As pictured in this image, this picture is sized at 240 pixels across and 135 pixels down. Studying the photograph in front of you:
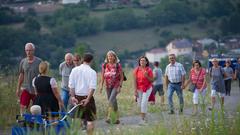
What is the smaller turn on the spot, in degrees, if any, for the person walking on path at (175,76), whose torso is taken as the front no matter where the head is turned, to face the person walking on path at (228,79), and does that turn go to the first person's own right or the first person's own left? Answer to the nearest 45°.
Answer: approximately 135° to the first person's own left

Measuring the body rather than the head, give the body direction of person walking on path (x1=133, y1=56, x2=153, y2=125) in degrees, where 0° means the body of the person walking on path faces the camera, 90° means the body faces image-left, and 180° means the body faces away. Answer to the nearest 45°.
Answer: approximately 0°

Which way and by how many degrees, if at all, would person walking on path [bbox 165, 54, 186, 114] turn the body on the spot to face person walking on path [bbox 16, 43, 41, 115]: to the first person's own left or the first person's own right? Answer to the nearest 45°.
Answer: approximately 45° to the first person's own right
